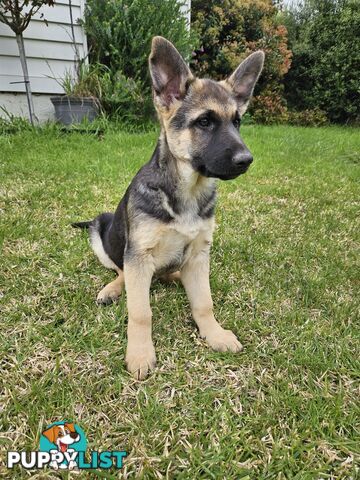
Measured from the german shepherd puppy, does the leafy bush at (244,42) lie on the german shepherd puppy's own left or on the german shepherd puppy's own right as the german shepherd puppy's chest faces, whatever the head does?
on the german shepherd puppy's own left

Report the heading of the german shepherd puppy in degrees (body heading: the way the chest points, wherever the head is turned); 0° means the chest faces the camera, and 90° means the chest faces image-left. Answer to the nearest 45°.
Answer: approximately 315°

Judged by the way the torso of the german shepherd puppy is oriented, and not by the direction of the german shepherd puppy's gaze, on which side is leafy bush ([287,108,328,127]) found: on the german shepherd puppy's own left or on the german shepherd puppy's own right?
on the german shepherd puppy's own left

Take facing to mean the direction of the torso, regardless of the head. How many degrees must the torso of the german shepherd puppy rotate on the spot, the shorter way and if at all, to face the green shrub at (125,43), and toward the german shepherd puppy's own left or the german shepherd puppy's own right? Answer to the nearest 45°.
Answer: approximately 135° to the german shepherd puppy's own left

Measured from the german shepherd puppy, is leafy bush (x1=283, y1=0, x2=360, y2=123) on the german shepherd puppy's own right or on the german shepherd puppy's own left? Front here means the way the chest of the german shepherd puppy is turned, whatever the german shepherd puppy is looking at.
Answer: on the german shepherd puppy's own left
